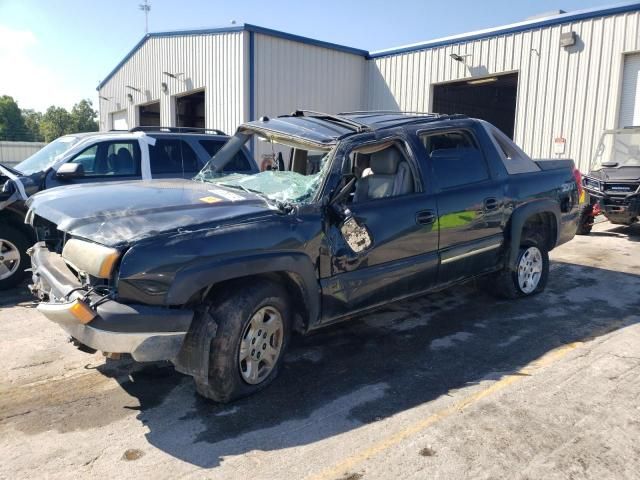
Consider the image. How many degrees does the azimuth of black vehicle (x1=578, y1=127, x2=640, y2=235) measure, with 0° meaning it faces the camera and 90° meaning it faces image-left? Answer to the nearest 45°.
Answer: approximately 0°

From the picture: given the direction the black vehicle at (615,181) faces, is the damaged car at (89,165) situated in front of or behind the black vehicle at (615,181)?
in front

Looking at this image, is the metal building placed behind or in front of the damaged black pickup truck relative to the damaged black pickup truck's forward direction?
behind

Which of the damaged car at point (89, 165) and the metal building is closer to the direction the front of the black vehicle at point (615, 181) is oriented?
the damaged car

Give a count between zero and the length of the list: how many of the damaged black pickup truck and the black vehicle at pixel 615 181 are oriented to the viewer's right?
0
